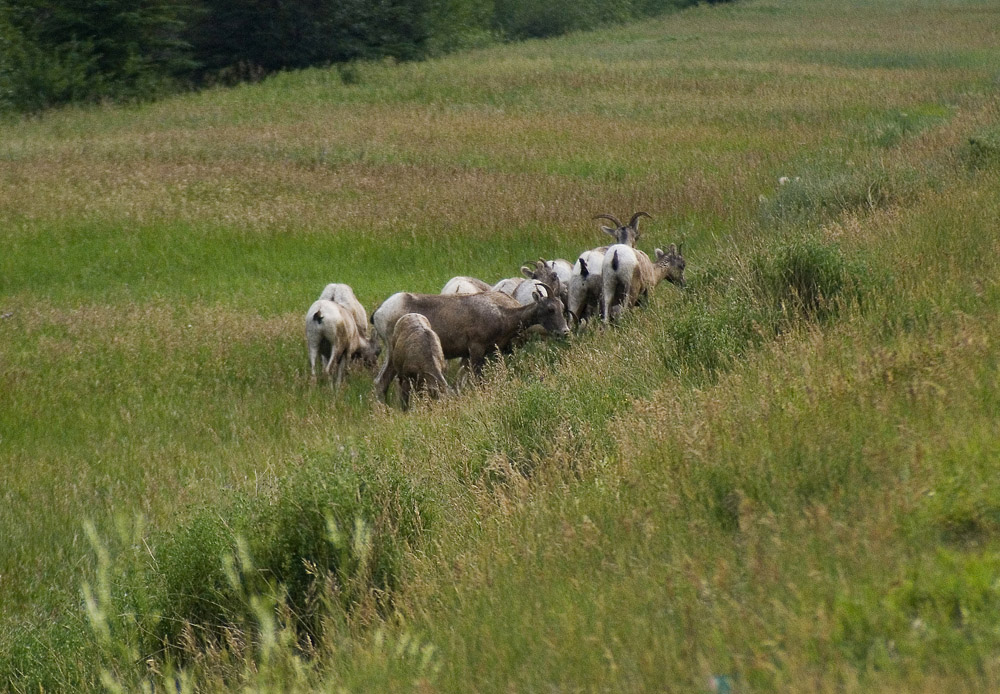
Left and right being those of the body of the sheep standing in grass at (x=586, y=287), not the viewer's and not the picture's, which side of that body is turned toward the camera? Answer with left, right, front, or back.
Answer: back

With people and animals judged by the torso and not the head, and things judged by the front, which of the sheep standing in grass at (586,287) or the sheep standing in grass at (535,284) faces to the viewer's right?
the sheep standing in grass at (535,284)

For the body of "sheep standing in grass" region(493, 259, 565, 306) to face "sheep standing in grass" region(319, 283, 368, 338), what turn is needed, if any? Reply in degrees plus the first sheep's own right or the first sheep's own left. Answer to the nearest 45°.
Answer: approximately 180°

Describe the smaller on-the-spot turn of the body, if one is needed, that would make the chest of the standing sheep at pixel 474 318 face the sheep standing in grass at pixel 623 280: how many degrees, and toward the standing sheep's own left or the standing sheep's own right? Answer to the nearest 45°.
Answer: approximately 45° to the standing sheep's own left

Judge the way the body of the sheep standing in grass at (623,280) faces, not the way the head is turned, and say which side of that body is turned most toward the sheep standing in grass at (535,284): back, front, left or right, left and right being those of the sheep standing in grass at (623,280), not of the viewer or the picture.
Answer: left

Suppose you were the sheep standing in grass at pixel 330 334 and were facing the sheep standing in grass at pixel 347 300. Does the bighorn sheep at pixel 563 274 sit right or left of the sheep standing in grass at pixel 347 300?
right

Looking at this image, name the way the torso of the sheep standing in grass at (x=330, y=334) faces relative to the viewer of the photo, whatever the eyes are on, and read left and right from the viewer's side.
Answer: facing away from the viewer and to the right of the viewer

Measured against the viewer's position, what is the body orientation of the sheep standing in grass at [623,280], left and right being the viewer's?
facing away from the viewer and to the right of the viewer

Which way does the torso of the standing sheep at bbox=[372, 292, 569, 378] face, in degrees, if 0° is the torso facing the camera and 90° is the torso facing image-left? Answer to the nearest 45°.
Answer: approximately 270°

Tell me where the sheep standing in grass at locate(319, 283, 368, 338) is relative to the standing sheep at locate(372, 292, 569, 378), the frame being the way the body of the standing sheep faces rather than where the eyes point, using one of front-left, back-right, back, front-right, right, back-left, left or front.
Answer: back-left

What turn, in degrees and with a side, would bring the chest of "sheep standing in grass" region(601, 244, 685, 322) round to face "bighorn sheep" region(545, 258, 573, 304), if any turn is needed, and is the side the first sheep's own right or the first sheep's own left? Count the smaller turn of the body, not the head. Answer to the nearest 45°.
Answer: approximately 90° to the first sheep's own left
